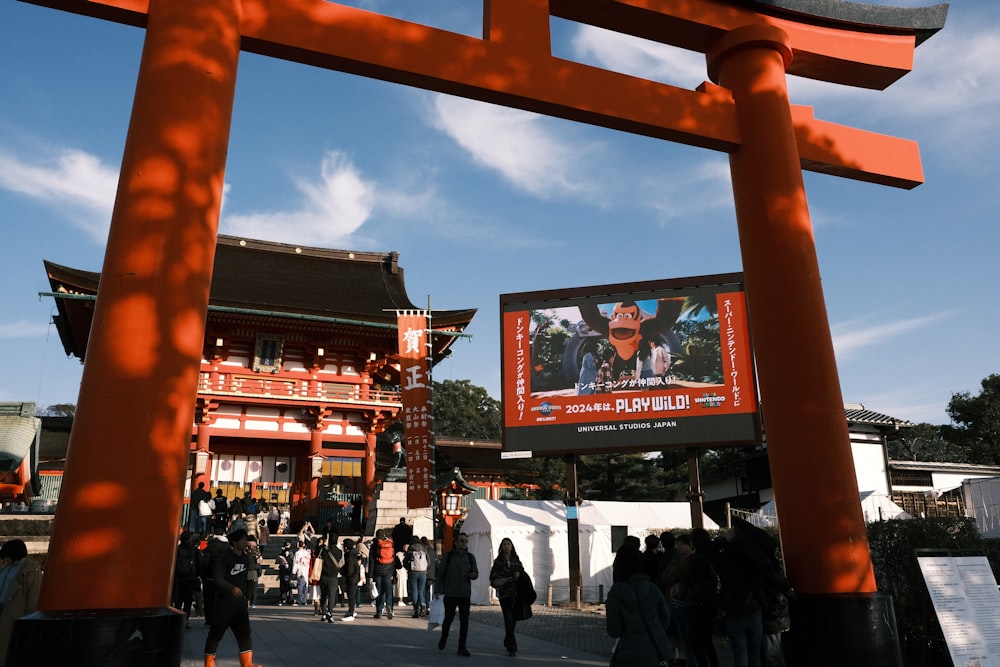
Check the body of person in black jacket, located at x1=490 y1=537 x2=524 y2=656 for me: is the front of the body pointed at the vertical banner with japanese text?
no

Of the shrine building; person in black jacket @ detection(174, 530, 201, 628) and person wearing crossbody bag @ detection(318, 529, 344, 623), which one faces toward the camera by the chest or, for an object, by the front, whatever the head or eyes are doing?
the shrine building

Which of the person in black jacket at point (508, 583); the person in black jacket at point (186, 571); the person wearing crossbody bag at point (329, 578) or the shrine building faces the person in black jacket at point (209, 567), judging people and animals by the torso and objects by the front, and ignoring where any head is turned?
the shrine building

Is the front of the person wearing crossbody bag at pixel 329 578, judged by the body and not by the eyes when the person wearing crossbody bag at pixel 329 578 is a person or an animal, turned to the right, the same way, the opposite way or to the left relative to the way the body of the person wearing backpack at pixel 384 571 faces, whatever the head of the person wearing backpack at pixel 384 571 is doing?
the same way

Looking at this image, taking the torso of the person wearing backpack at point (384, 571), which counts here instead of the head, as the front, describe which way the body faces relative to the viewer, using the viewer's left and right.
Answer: facing away from the viewer

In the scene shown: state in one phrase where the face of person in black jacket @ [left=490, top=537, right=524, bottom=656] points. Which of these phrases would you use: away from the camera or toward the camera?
toward the camera

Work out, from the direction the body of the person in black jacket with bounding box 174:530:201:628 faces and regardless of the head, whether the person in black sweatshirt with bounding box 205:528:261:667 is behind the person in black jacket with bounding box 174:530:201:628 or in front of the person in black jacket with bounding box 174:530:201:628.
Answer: behind

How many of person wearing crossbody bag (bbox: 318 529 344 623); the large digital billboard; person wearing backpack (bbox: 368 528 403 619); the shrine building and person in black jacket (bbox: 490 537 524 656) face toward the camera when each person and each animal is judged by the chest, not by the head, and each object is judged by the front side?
3

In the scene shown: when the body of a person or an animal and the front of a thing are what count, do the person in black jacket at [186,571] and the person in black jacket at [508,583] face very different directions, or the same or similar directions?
very different directions

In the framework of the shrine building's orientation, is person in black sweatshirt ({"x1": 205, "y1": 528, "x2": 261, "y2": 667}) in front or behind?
in front

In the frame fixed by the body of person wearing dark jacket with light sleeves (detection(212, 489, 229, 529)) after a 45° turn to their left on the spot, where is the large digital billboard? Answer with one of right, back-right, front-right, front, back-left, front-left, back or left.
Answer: back

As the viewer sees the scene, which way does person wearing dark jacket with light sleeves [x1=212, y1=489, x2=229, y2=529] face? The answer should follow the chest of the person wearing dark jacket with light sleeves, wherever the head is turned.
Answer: away from the camera

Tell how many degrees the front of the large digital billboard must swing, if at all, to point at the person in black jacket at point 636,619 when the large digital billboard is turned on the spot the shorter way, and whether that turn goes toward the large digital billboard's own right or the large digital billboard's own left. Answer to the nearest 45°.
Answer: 0° — it already faces them

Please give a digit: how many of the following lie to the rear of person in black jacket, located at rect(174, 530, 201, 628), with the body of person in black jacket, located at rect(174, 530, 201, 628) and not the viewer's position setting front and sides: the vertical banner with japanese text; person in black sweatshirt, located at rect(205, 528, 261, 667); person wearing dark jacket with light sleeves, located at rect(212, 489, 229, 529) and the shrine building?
1

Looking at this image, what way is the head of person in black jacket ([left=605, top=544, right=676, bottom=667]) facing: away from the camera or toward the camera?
away from the camera

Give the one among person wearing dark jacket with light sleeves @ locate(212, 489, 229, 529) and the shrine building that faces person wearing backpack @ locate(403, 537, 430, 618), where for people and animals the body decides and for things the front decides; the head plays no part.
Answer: the shrine building

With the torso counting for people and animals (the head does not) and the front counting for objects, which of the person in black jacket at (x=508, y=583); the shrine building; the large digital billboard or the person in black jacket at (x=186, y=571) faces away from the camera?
the person in black jacket at (x=186, y=571)

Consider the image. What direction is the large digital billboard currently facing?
toward the camera

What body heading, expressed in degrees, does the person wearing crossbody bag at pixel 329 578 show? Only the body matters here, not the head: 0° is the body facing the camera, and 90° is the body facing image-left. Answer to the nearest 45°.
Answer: approximately 180°

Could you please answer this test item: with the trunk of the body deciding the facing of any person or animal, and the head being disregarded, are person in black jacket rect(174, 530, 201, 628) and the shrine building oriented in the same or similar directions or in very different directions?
very different directions
